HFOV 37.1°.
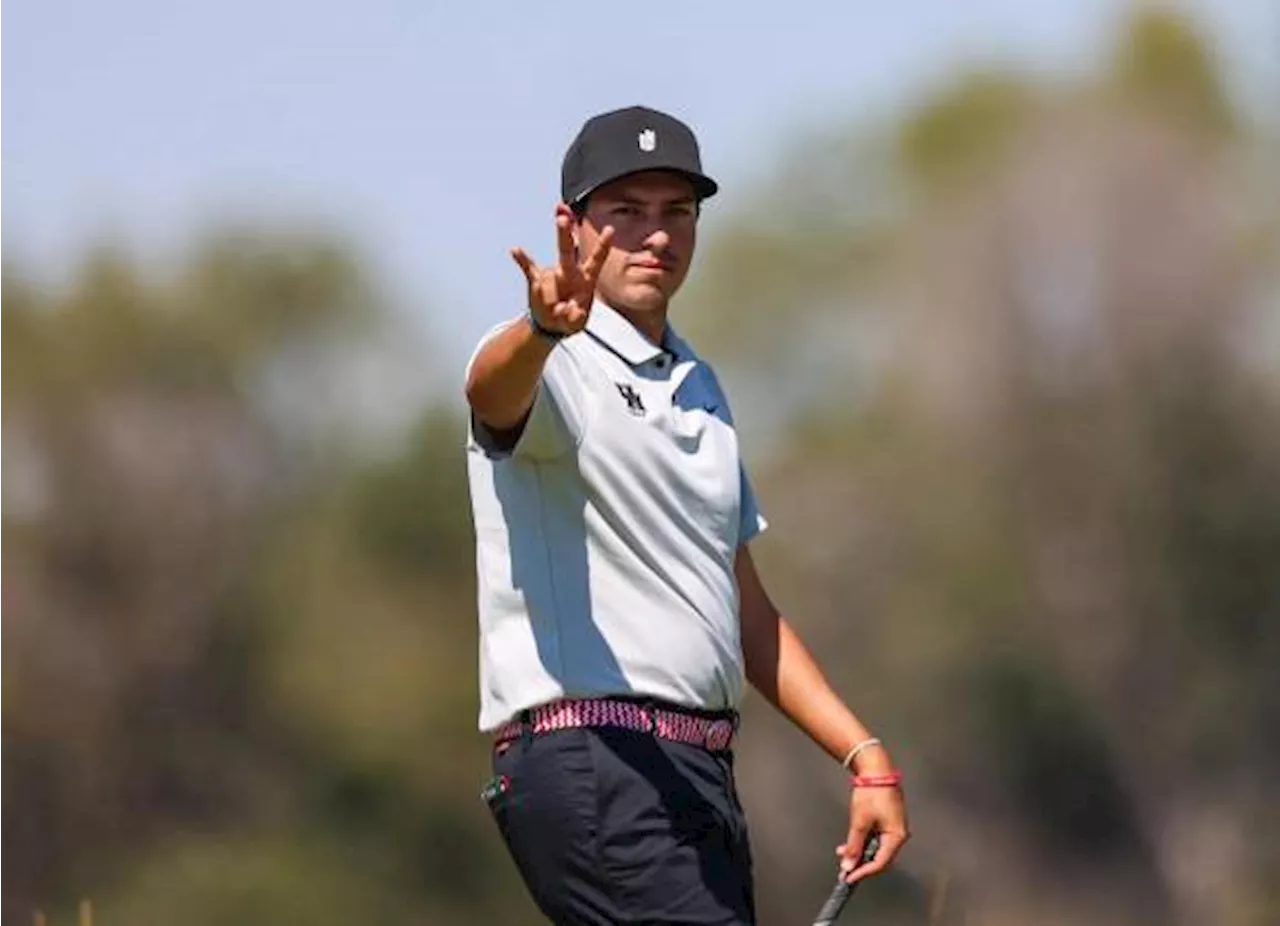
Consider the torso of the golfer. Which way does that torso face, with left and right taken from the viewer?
facing the viewer and to the right of the viewer
